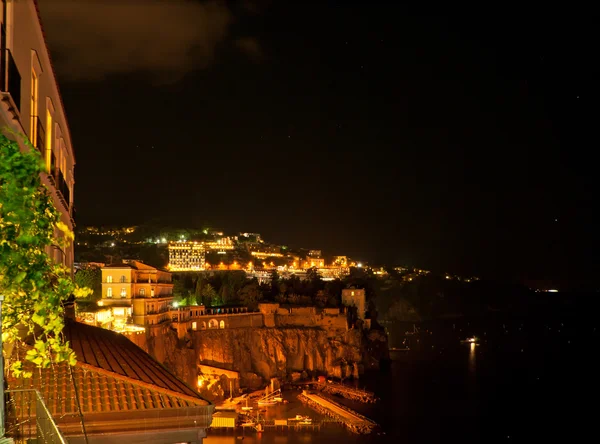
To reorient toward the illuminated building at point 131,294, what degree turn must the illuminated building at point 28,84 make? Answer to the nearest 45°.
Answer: approximately 90° to its left

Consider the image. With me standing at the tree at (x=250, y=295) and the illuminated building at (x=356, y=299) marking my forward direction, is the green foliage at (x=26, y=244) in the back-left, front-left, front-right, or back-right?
back-right

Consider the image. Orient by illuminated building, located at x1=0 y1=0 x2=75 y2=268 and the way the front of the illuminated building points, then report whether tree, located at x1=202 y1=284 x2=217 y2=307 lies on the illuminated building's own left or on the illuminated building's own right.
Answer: on the illuminated building's own left

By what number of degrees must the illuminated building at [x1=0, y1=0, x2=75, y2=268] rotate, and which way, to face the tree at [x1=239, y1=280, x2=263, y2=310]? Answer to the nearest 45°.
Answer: approximately 90° to its left

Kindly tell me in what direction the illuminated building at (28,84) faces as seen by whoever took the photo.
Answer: facing to the right of the viewer

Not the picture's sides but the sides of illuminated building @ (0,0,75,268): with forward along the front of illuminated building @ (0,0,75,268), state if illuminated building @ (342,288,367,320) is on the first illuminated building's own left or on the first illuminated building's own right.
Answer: on the first illuminated building's own left

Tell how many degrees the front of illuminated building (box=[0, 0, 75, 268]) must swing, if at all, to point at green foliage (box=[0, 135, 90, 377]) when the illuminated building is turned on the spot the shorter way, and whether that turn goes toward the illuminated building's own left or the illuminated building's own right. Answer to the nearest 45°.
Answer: approximately 90° to the illuminated building's own right
